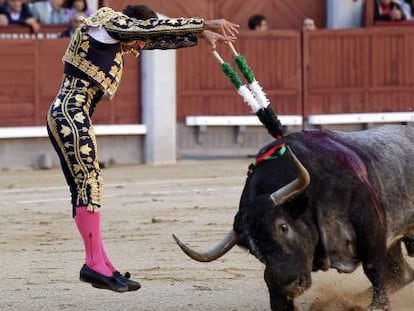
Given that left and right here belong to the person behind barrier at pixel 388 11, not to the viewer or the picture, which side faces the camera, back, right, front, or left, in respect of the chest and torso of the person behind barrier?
front

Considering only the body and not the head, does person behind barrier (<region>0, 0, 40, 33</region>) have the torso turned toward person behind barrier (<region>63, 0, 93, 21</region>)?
no

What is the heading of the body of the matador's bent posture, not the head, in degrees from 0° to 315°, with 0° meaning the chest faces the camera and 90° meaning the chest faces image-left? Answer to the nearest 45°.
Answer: approximately 270°

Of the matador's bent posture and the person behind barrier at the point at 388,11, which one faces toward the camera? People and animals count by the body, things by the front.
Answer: the person behind barrier

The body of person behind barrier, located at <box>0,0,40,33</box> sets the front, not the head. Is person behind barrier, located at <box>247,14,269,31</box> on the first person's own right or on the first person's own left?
on the first person's own left

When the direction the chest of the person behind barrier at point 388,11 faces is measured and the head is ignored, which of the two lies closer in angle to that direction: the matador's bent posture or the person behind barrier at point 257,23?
the matador's bent posture

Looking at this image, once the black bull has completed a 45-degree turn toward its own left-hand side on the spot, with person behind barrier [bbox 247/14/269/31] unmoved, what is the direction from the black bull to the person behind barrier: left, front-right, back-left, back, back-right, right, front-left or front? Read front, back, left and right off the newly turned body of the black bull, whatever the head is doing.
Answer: back

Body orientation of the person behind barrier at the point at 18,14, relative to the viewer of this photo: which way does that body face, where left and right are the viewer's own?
facing the viewer

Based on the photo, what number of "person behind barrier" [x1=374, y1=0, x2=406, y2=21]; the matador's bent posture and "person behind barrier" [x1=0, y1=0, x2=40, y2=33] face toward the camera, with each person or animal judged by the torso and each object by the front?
2

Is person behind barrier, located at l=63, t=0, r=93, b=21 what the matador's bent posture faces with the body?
no

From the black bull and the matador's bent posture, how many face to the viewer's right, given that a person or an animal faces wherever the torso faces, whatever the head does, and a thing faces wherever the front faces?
1

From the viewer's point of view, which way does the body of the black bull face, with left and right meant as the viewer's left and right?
facing the viewer and to the left of the viewer

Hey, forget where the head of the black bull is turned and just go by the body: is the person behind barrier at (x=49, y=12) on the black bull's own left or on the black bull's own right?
on the black bull's own right

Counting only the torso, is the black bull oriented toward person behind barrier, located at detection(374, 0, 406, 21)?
no

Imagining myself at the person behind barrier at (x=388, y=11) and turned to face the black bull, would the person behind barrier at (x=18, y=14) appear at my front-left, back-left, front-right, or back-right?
front-right

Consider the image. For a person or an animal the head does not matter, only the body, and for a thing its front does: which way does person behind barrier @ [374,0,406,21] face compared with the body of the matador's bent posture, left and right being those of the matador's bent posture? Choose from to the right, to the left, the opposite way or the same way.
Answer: to the right
